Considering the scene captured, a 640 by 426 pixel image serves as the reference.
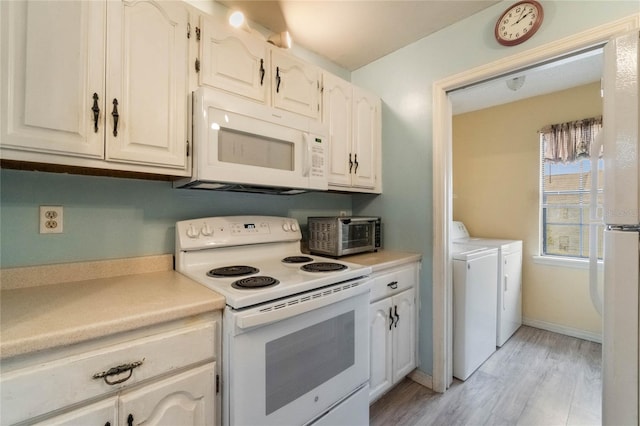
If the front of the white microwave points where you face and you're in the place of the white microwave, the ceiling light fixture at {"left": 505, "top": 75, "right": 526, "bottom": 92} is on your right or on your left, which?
on your left

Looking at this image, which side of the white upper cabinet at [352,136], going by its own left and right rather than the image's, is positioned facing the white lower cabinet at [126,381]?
right

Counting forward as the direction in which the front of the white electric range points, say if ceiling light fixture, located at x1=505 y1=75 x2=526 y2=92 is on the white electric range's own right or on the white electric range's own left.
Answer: on the white electric range's own left

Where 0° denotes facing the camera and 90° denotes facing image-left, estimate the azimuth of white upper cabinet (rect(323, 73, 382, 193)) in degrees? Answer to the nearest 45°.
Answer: approximately 315°

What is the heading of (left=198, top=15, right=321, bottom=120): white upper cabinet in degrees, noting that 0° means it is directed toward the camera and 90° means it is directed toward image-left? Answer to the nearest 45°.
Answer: approximately 315°

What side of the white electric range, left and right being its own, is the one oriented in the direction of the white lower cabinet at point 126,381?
right

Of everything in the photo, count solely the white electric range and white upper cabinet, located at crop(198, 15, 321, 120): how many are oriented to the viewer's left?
0

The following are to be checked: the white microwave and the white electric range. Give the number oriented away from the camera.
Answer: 0

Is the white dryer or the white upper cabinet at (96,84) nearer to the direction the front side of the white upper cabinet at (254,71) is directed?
the white dryer

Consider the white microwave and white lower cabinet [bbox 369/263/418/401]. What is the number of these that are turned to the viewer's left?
0

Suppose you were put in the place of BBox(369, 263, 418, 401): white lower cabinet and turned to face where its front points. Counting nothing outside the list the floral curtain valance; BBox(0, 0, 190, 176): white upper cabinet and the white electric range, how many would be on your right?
2

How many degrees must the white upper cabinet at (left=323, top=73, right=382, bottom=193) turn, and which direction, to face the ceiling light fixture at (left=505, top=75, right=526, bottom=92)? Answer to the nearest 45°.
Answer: approximately 90° to its left
